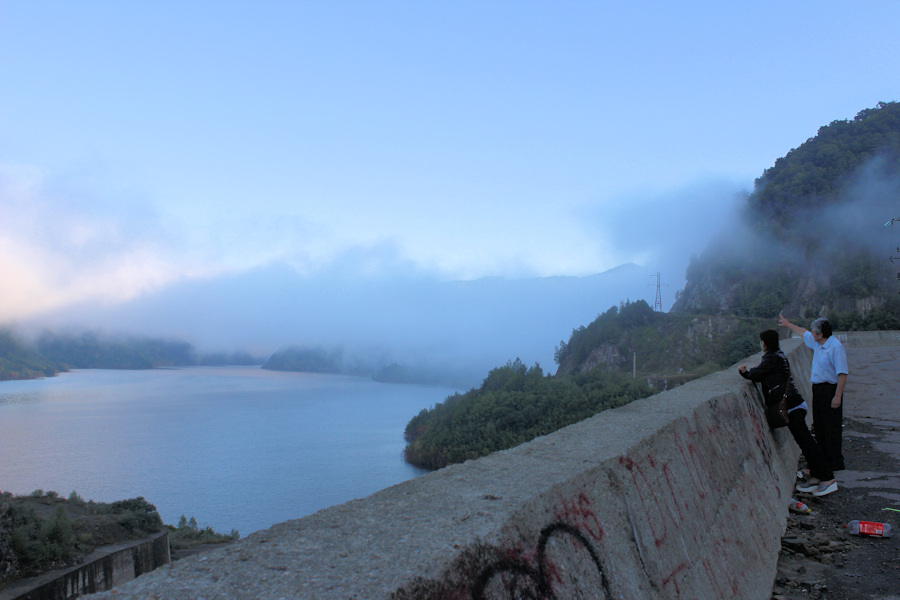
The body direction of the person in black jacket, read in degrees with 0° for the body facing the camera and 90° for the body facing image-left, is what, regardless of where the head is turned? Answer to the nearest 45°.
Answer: approximately 90°

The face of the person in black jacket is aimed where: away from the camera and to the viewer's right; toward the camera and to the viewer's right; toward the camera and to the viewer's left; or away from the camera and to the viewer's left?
away from the camera and to the viewer's left

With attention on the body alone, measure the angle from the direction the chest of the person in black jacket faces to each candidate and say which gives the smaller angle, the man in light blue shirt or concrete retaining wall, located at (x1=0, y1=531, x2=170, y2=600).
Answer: the concrete retaining wall

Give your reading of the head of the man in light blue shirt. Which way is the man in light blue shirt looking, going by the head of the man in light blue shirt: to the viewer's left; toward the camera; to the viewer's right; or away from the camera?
to the viewer's left

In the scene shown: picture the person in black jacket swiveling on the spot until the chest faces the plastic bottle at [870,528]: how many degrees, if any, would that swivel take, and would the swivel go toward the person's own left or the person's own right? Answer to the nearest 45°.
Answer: approximately 90° to the person's own left

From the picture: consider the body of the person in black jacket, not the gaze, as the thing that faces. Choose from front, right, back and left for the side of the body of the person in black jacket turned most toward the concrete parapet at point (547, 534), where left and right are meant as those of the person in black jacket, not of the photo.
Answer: left

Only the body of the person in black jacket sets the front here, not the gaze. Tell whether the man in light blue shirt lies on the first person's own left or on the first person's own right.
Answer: on the first person's own right
